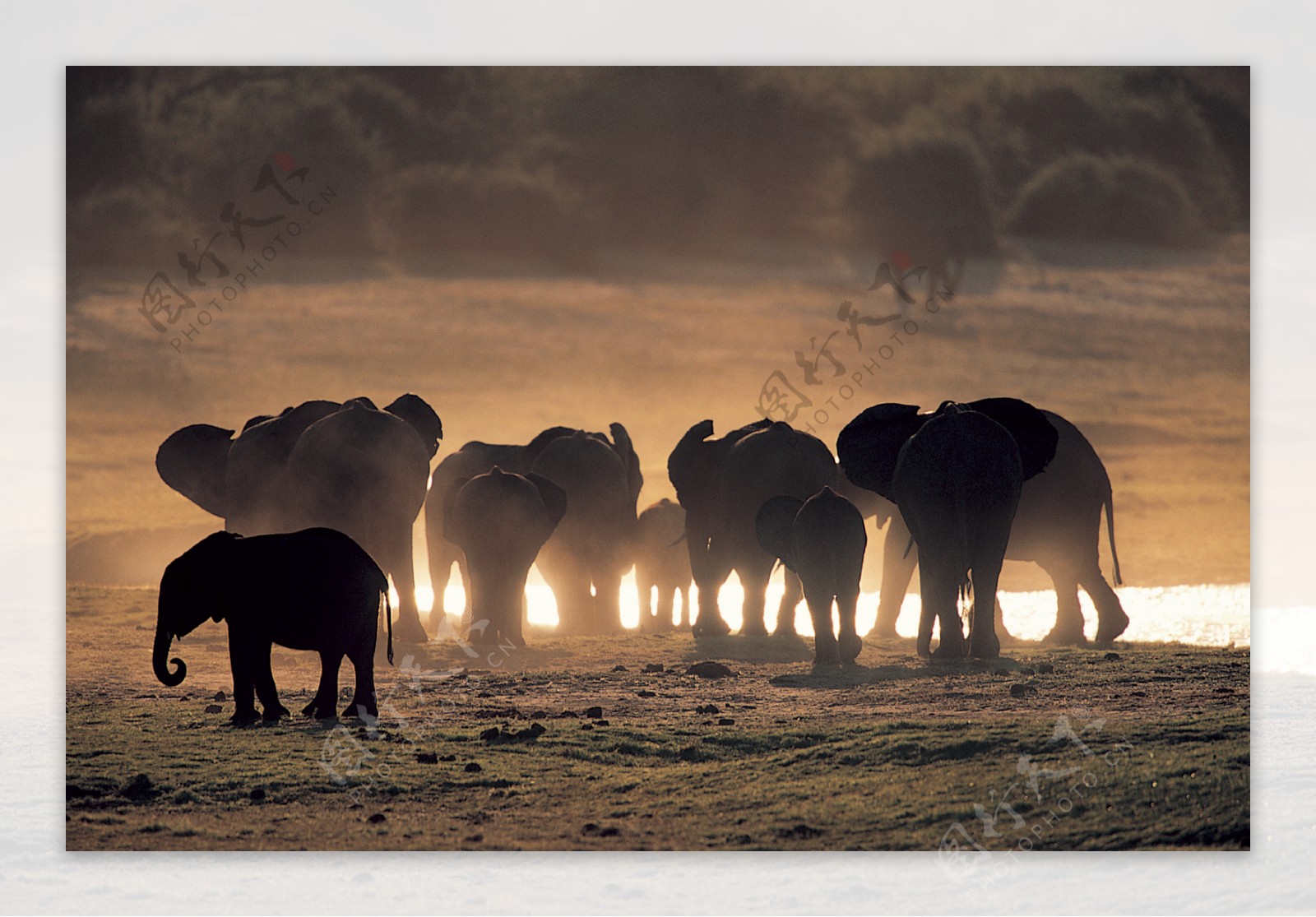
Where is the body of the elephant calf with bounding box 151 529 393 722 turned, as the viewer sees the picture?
to the viewer's left

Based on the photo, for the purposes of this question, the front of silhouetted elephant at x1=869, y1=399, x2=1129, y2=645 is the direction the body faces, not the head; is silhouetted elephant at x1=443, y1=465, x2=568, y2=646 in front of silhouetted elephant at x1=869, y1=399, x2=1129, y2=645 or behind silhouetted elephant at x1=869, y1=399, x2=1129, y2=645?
in front

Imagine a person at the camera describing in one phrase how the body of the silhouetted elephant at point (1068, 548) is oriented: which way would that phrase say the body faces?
to the viewer's left

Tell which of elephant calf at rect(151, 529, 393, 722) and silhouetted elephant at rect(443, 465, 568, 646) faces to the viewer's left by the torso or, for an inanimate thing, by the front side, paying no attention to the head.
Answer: the elephant calf

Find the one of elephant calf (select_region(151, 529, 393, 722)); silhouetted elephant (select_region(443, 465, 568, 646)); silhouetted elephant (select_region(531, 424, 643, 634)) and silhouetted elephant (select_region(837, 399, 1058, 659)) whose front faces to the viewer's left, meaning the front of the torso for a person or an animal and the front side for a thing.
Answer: the elephant calf

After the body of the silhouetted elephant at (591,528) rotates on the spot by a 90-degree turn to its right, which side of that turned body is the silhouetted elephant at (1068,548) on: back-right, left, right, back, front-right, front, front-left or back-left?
front-right

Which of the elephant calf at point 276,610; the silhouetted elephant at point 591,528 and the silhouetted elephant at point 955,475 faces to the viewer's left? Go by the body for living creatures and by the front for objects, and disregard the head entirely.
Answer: the elephant calf

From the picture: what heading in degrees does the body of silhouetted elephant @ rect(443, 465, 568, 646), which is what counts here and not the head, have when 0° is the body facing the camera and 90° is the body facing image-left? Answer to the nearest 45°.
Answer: approximately 180°

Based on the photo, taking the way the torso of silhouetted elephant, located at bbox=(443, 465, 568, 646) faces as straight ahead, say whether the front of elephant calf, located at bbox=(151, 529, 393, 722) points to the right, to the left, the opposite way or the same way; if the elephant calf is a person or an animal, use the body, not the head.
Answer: to the left

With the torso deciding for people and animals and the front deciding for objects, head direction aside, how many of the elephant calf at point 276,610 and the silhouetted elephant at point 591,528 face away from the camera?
1

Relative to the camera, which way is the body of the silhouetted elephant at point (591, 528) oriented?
away from the camera
